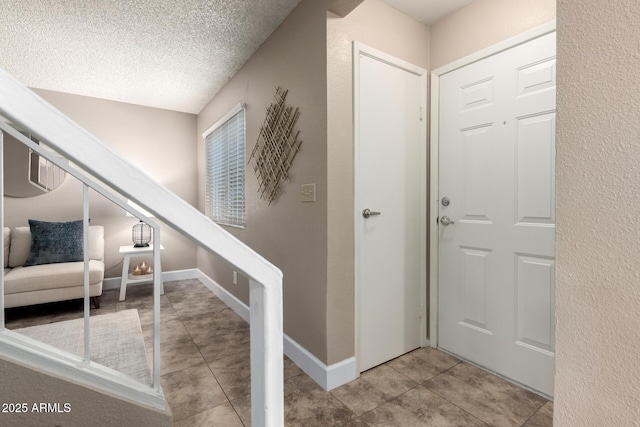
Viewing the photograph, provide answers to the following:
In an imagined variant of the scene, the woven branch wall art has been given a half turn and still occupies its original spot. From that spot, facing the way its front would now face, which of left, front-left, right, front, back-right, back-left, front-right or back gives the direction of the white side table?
left

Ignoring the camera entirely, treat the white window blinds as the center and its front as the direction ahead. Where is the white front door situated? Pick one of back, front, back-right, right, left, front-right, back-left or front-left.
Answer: left

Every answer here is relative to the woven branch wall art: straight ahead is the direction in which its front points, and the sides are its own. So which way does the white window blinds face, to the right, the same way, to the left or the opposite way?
the same way

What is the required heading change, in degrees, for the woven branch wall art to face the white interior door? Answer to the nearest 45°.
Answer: approximately 90° to its left

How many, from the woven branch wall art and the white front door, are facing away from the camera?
0

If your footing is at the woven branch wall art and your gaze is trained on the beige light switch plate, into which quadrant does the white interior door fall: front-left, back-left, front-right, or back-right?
front-left

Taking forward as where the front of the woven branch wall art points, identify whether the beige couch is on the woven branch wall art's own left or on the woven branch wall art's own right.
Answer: on the woven branch wall art's own right

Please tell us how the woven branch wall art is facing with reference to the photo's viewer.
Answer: facing the viewer and to the left of the viewer

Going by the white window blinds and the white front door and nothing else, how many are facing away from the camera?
0

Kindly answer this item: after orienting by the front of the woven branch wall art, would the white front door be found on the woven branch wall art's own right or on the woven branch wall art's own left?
on the woven branch wall art's own left

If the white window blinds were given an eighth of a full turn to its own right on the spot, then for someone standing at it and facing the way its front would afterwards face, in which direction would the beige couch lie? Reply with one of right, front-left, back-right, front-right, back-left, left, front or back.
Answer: front

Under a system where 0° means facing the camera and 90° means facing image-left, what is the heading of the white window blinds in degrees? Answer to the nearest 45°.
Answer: approximately 45°

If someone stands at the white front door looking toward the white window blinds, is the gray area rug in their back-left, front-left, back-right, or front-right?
front-left

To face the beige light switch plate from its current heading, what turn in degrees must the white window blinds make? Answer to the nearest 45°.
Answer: approximately 45° to its left

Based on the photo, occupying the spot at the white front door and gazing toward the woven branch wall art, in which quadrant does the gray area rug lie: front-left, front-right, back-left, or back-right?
front-left

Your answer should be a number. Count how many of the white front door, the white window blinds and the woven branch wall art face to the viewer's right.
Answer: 0

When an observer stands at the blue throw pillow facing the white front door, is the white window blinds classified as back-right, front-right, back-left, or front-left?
front-left
